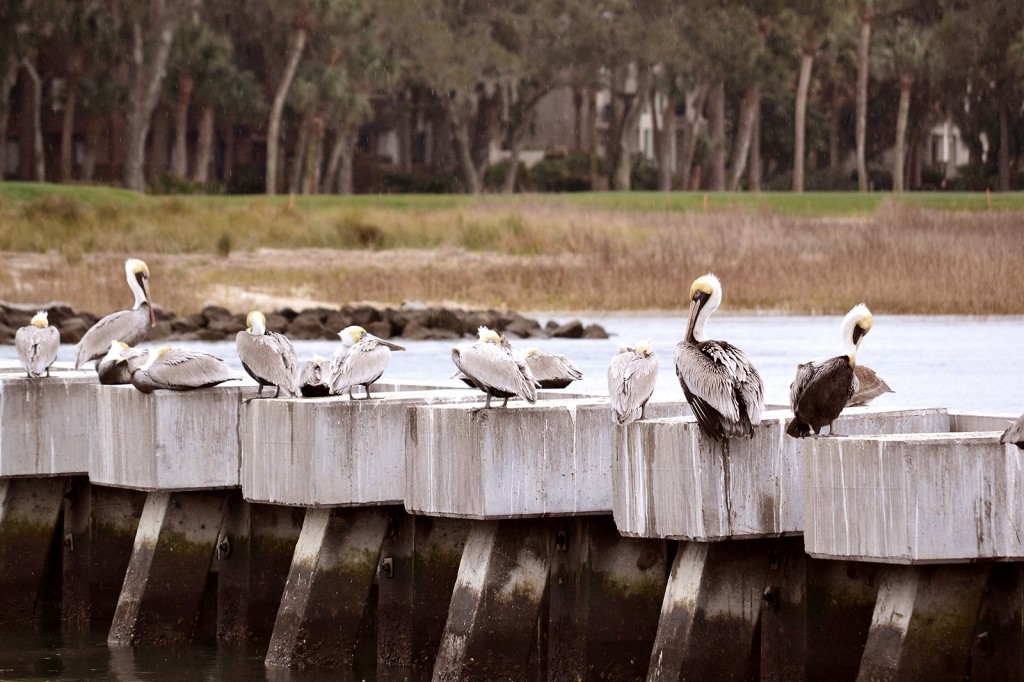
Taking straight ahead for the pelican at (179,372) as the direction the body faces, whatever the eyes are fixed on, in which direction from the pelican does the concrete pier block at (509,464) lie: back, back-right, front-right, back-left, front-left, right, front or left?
back-left

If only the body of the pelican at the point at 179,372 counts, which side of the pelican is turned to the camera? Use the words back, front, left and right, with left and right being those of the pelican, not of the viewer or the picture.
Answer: left

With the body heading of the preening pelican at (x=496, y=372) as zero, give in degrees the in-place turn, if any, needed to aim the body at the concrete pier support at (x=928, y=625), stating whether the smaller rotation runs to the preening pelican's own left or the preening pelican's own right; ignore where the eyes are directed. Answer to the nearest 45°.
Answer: approximately 135° to the preening pelican's own left

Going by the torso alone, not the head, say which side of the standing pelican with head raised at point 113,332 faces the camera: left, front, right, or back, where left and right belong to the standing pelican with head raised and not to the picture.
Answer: right

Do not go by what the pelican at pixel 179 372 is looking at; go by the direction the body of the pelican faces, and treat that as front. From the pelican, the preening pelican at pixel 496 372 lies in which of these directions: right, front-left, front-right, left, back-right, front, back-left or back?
back-left

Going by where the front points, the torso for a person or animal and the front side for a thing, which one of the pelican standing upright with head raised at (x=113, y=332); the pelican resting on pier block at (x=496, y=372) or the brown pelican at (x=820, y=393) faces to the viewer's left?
the pelican resting on pier block at (x=496, y=372)

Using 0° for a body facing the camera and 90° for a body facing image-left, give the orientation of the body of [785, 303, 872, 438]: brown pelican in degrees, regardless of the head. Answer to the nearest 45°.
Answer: approximately 315°

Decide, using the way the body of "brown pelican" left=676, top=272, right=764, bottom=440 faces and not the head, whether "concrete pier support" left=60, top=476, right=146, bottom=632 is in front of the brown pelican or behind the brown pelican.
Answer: in front
